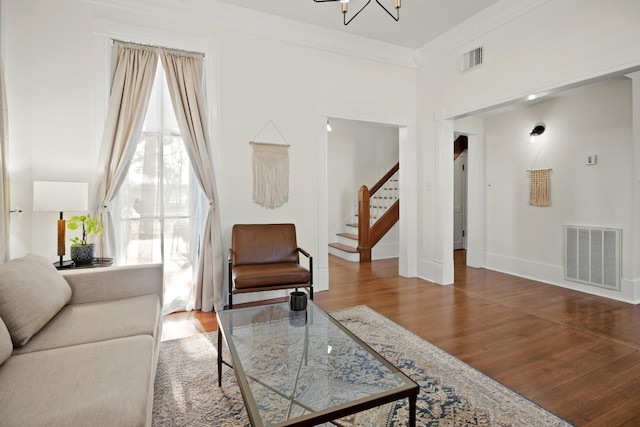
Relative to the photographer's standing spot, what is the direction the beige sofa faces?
facing to the right of the viewer

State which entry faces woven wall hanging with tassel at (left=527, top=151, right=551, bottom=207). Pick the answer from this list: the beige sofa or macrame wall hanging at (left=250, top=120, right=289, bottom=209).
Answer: the beige sofa

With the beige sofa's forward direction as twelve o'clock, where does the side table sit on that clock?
The side table is roughly at 9 o'clock from the beige sofa.

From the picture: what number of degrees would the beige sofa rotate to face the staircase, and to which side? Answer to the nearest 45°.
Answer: approximately 45° to its left

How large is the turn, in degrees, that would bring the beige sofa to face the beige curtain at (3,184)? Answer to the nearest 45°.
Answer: approximately 90° to its left

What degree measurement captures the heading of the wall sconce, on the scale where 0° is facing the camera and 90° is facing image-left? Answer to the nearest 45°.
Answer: approximately 45°

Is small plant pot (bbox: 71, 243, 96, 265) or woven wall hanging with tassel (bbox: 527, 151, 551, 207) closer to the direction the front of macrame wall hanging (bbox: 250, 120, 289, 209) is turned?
the small plant pot

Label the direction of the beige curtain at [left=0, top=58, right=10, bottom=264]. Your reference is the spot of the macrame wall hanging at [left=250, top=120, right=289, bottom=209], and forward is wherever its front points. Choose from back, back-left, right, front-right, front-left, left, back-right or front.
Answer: front-right

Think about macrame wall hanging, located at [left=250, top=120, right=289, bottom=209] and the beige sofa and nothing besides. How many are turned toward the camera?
1

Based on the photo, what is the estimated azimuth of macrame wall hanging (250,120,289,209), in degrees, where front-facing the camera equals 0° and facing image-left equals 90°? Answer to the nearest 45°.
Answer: approximately 0°

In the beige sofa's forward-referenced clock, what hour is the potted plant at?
The potted plant is roughly at 9 o'clock from the beige sofa.
